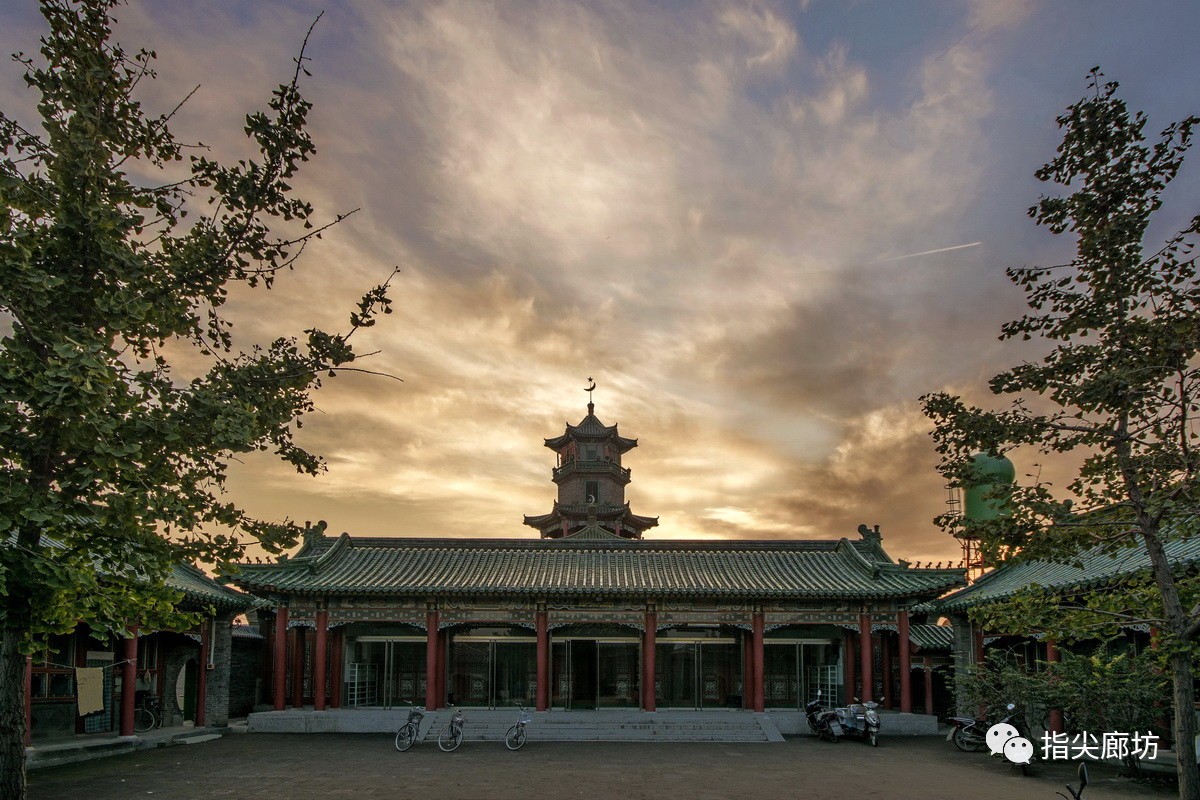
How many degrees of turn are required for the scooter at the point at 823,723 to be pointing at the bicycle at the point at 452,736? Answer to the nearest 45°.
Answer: approximately 90° to its left

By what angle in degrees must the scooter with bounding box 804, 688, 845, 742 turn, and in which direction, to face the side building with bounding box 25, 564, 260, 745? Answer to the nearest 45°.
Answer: approximately 45° to its left

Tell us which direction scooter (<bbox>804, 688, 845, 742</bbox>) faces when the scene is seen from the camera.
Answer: facing away from the viewer and to the left of the viewer

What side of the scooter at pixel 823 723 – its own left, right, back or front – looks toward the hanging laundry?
left

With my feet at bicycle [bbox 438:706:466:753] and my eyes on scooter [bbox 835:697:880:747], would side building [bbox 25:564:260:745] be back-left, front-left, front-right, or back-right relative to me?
back-left
